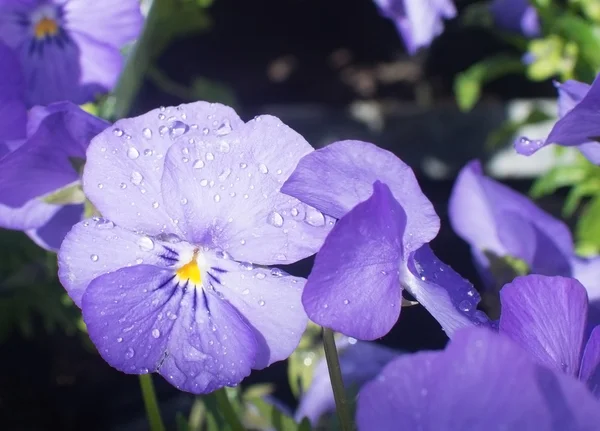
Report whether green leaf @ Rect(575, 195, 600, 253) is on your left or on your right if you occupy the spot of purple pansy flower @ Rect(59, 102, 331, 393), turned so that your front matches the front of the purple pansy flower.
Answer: on your left

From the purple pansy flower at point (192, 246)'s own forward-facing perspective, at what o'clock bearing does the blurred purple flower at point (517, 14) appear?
The blurred purple flower is roughly at 7 o'clock from the purple pansy flower.

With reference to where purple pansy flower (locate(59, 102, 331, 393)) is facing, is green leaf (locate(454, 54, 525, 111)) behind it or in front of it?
behind

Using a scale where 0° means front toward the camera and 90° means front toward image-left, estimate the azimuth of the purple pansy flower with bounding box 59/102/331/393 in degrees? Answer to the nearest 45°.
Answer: approximately 0°
